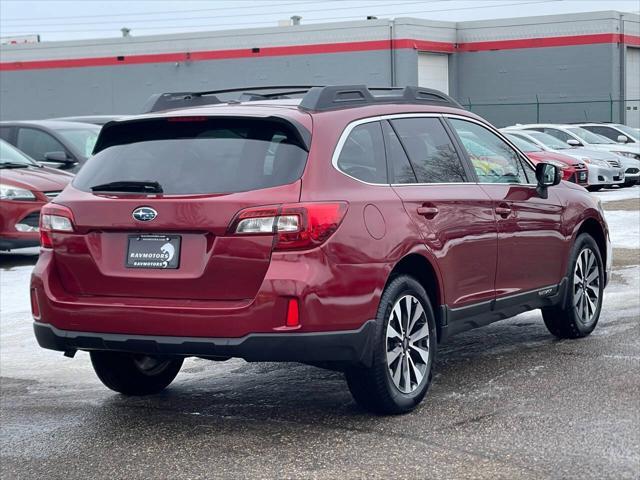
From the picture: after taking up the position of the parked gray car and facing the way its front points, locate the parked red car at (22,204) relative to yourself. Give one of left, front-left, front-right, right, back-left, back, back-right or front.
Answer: front-right

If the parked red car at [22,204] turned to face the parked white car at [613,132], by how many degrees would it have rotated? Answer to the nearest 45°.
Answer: approximately 90° to its left

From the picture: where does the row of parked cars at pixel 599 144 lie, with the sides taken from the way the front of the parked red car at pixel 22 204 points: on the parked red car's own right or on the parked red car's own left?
on the parked red car's own left

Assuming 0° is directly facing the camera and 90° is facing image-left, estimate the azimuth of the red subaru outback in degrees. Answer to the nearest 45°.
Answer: approximately 225°

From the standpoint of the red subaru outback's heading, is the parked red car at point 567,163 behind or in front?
in front

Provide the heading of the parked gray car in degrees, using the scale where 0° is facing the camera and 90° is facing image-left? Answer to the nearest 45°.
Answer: approximately 315°

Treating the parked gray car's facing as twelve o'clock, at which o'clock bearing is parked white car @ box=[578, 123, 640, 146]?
The parked white car is roughly at 9 o'clock from the parked gray car.

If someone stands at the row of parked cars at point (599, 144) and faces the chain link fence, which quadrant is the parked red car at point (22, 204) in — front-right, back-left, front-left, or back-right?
back-left

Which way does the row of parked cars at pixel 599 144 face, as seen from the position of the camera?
facing the viewer and to the right of the viewer

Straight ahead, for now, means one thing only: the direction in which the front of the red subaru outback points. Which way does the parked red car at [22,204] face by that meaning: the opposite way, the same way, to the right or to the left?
to the right

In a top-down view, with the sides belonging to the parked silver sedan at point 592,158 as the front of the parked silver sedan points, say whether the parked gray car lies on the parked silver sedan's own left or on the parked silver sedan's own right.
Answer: on the parked silver sedan's own right

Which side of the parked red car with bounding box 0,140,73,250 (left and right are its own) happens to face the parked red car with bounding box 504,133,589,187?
left

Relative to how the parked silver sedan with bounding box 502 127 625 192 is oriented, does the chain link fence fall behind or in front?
behind

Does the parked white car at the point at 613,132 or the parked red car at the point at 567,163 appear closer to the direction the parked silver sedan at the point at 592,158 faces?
the parked red car

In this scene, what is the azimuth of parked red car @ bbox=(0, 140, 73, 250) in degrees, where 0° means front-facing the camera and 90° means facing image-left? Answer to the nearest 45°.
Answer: approximately 315°
